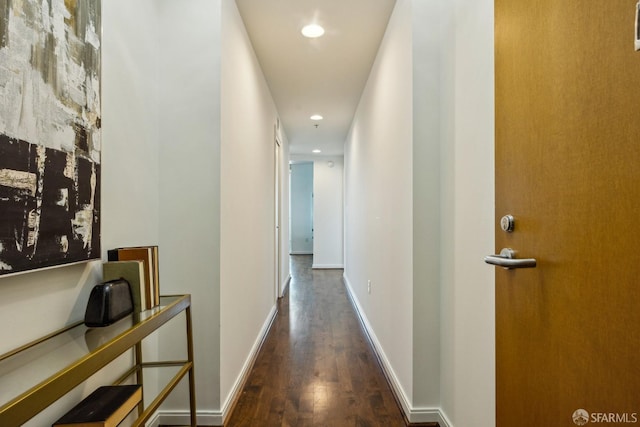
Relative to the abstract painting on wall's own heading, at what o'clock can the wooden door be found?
The wooden door is roughly at 12 o'clock from the abstract painting on wall.

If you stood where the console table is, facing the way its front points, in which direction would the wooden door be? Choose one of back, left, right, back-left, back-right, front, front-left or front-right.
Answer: front

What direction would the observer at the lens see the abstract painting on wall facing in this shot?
facing the viewer and to the right of the viewer

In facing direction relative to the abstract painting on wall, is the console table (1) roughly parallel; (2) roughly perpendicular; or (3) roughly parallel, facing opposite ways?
roughly parallel

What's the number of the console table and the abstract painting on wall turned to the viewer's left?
0
